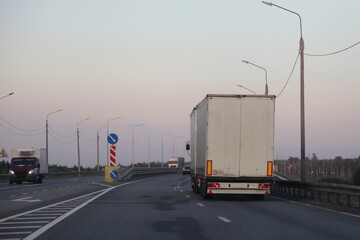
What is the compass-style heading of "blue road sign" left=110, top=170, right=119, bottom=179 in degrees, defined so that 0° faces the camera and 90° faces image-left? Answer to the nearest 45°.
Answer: approximately 0°

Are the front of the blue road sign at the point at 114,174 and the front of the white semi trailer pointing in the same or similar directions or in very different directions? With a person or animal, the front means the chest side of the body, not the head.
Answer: very different directions

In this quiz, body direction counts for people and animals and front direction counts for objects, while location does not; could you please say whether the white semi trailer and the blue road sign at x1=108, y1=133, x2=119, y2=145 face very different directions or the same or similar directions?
very different directions

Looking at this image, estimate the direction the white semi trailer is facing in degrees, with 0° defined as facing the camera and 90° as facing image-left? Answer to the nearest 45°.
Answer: approximately 180°
